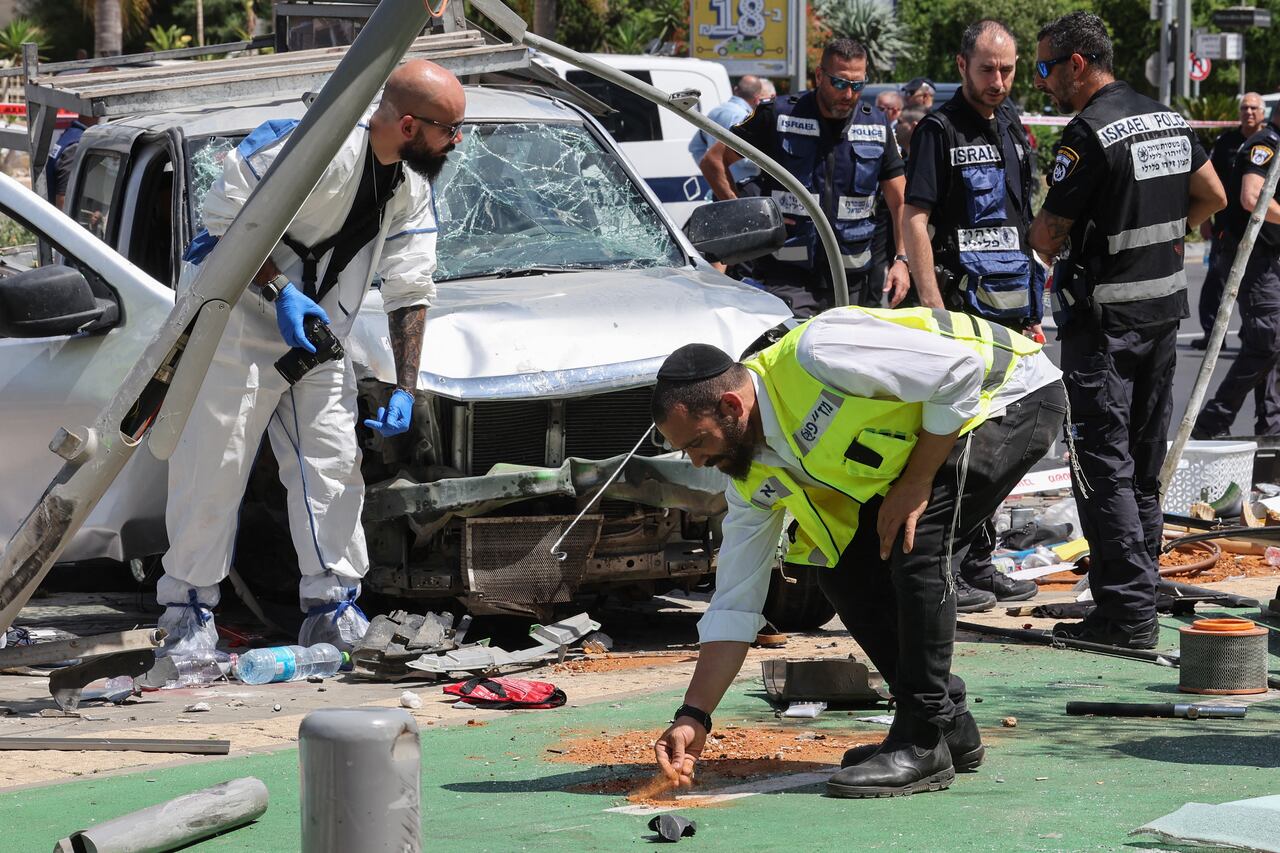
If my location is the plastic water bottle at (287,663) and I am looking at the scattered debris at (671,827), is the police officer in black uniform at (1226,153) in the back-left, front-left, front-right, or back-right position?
back-left

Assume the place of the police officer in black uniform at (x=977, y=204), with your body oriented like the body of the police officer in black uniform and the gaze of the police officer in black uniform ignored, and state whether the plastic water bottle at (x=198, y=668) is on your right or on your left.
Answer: on your right

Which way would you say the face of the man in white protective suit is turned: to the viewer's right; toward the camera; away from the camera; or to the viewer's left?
to the viewer's right

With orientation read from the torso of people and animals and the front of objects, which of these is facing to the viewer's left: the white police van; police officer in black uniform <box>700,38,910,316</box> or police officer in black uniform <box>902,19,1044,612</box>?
the white police van

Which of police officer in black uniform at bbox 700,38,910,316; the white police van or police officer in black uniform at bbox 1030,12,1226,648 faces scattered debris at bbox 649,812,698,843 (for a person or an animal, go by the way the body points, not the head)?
police officer in black uniform at bbox 700,38,910,316

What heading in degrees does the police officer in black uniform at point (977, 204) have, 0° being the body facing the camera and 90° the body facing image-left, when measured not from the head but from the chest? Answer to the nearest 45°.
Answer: approximately 315°

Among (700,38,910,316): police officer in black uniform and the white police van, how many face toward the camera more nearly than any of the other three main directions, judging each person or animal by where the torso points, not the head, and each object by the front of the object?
1

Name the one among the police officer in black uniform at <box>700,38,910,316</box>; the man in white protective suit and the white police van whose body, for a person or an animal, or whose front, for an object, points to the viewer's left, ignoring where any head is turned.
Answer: the white police van

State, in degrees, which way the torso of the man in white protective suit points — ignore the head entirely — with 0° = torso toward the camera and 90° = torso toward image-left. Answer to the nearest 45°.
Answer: approximately 315°

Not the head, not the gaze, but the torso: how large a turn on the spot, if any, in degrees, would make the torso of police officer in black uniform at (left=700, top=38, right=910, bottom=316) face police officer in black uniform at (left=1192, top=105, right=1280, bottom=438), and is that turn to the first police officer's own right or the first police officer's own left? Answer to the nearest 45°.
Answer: approximately 135° to the first police officer's own left

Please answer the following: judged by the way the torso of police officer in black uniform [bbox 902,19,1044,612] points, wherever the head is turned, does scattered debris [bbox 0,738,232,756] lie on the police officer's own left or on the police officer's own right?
on the police officer's own right

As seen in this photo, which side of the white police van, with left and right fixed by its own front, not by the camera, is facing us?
left

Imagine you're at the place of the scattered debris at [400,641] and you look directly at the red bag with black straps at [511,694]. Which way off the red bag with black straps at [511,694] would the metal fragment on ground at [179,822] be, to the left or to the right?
right
